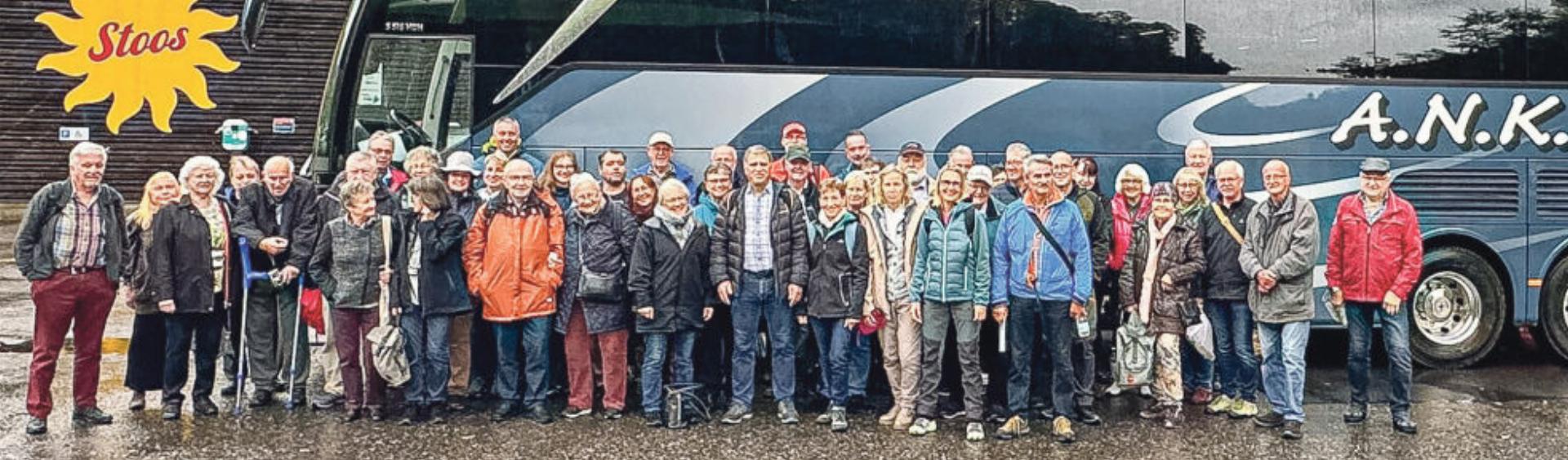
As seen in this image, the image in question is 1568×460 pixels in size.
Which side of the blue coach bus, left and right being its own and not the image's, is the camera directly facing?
left

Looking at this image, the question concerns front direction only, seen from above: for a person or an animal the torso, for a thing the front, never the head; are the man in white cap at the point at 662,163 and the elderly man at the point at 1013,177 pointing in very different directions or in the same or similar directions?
same or similar directions

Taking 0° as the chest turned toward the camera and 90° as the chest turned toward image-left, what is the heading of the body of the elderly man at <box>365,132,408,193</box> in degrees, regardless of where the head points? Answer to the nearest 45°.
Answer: approximately 0°

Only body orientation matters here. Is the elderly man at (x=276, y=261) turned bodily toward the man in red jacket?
no

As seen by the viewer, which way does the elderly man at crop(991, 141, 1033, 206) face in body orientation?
toward the camera

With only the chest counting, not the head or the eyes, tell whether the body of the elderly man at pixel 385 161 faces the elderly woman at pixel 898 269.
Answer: no

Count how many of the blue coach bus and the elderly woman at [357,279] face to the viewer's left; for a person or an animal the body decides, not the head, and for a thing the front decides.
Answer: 1

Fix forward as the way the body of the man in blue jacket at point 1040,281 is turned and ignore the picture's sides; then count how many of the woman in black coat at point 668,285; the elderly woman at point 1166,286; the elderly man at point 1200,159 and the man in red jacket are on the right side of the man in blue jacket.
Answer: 1

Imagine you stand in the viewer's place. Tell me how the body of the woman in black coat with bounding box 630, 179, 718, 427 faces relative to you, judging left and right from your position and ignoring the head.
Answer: facing the viewer

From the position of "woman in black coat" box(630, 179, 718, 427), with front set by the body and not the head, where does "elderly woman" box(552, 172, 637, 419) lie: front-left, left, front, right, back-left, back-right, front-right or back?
right

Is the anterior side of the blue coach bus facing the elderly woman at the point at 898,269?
no

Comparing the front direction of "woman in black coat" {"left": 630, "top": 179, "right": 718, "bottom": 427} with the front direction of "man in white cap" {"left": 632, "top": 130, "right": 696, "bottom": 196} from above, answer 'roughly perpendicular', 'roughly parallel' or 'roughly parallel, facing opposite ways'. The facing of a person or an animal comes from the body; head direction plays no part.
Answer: roughly parallel

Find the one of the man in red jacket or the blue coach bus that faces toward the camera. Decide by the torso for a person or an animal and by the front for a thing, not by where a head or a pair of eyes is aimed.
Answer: the man in red jacket

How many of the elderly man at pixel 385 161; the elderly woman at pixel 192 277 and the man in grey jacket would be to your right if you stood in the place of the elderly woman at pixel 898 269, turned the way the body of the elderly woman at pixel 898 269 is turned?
2

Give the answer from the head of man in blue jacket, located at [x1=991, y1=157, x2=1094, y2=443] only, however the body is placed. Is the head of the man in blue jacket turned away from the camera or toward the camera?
toward the camera

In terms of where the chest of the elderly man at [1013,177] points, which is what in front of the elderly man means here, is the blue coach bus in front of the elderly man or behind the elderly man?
behind

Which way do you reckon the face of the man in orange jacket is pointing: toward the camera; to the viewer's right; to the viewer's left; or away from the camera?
toward the camera

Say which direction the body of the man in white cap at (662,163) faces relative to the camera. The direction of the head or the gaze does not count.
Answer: toward the camera

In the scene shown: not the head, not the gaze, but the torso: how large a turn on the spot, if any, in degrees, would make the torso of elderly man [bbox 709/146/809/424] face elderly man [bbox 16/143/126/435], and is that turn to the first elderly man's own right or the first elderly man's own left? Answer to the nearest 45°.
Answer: approximately 90° to the first elderly man's own right

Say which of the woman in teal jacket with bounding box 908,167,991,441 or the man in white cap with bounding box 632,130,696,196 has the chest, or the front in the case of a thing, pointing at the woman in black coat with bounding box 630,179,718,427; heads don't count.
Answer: the man in white cap

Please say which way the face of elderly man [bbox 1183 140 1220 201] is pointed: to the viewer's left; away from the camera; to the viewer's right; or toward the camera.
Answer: toward the camera

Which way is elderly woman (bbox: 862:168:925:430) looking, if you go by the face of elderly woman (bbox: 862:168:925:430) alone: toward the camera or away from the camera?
toward the camera

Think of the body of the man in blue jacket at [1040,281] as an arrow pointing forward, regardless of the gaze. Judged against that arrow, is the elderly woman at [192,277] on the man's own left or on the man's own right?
on the man's own right
